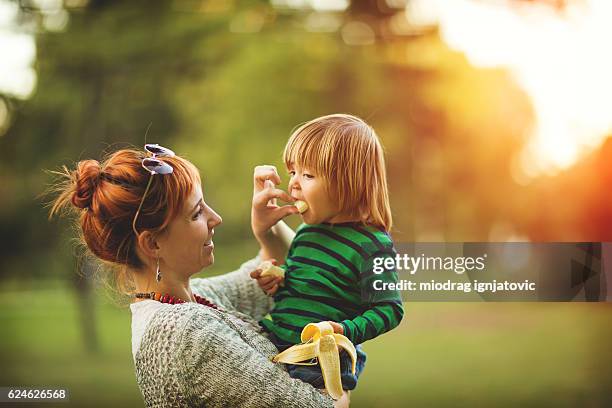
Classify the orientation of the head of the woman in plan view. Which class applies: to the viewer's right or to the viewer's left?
to the viewer's right

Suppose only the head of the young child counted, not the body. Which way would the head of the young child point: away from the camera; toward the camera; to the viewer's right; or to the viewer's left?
to the viewer's left

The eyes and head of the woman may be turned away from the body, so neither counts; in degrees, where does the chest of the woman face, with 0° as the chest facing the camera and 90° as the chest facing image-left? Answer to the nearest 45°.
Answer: approximately 270°

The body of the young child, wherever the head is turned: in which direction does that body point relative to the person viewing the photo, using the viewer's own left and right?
facing the viewer and to the left of the viewer
